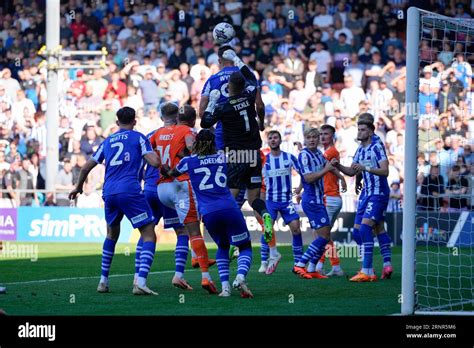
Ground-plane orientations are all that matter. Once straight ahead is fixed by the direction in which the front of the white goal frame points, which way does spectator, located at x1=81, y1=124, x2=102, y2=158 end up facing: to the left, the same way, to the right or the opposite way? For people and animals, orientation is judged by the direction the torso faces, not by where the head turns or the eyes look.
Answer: to the left

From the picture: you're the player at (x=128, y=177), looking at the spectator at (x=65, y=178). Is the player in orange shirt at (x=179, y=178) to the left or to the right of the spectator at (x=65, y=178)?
right

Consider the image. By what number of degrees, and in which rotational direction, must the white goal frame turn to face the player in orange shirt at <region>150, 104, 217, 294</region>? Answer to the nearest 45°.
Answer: approximately 45° to its right

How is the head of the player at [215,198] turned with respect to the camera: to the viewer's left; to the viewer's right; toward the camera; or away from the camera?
away from the camera

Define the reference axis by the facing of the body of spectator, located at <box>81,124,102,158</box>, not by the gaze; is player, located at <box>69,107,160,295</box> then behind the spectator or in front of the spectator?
in front

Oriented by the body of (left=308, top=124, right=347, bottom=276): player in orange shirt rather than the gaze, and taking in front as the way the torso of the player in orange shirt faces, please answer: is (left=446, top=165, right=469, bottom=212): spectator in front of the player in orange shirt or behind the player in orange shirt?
behind

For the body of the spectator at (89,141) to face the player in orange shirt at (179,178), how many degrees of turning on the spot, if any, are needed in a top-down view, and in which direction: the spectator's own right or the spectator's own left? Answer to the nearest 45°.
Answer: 0° — they already face them

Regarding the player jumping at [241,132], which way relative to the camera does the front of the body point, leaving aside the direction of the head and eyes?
away from the camera

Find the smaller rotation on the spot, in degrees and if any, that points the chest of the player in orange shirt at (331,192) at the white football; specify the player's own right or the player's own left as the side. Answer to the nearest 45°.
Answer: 0° — they already face it

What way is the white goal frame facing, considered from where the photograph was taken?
facing to the left of the viewer

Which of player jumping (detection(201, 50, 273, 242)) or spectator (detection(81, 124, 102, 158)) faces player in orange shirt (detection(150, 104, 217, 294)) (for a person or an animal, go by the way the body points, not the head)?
the spectator

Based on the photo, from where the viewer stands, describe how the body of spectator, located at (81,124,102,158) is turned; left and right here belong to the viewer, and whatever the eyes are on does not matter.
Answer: facing the viewer

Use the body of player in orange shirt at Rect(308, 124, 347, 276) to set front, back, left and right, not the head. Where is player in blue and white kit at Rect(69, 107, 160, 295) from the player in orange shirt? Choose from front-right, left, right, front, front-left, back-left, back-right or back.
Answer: front

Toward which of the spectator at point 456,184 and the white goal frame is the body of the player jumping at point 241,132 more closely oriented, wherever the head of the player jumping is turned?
the spectator

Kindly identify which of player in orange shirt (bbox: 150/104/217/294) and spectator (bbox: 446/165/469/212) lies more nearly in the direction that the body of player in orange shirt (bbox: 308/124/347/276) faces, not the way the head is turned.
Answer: the player in orange shirt

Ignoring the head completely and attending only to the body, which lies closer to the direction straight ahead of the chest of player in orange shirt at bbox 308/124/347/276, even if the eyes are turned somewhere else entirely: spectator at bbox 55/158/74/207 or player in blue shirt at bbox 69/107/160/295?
the player in blue shirt

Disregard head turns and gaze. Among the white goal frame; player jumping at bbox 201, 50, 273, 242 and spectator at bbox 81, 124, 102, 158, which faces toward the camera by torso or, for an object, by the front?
the spectator

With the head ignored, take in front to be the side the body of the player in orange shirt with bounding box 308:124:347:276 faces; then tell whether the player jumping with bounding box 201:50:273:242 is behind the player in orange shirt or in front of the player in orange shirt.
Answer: in front
